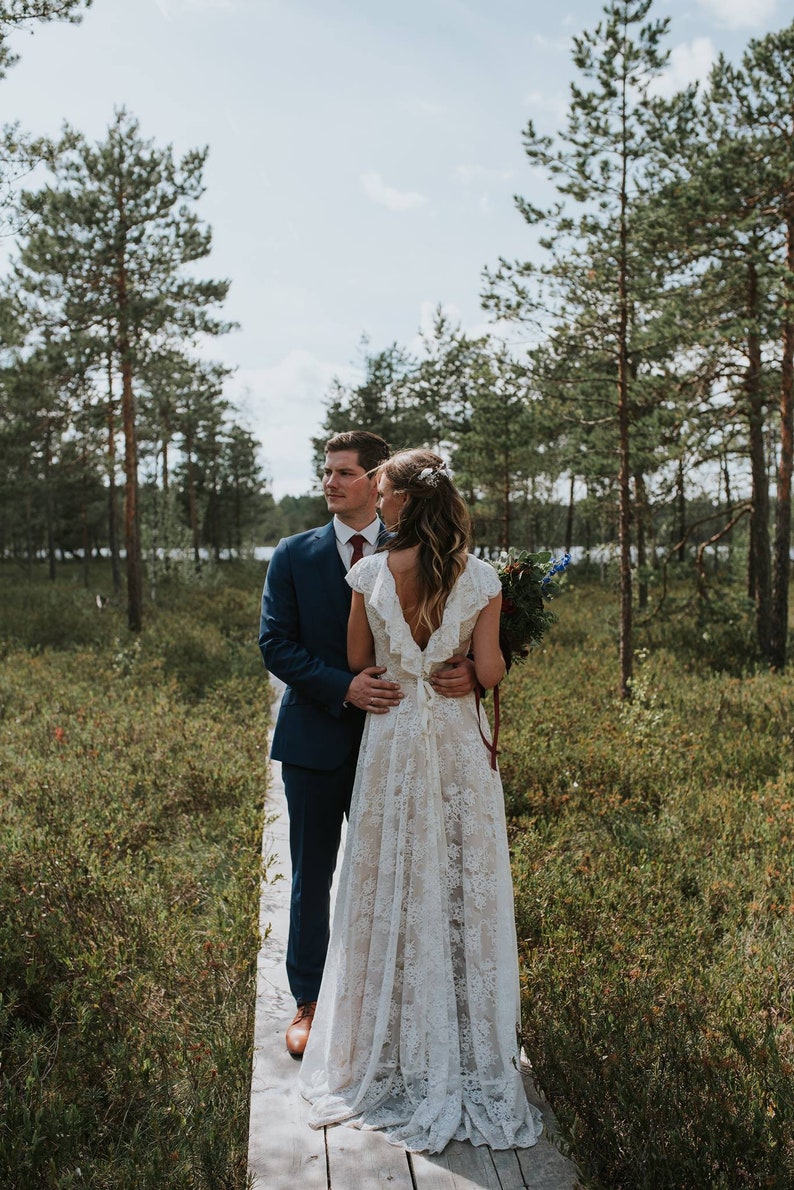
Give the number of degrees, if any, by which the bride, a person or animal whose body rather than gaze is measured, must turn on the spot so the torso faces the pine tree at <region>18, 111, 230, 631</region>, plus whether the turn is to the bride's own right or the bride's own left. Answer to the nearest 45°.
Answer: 0° — they already face it

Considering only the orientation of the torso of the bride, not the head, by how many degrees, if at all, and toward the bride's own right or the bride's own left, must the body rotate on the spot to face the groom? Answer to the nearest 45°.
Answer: approximately 45° to the bride's own left

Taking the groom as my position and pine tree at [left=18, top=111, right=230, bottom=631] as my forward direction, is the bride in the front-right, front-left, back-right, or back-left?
back-right

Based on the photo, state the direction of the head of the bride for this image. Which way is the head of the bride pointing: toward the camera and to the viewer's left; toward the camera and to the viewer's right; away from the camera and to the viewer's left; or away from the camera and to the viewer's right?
away from the camera and to the viewer's left

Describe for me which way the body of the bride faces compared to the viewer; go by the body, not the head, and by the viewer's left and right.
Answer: facing away from the viewer

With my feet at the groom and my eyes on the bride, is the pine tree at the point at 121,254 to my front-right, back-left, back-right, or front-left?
back-left
